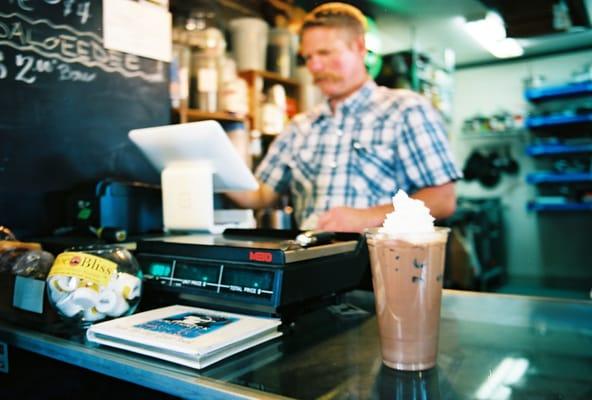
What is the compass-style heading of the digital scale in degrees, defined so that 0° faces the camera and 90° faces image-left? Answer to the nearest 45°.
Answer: approximately 45°

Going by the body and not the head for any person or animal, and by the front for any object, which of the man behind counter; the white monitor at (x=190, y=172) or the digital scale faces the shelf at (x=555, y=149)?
the white monitor

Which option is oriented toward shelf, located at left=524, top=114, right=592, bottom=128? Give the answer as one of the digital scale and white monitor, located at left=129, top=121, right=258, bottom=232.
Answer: the white monitor

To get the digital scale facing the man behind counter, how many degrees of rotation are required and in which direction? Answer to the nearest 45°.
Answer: approximately 135° to its right

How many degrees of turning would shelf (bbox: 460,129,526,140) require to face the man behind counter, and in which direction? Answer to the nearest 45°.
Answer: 0° — it already faces them

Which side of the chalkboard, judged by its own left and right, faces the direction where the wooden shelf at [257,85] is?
left

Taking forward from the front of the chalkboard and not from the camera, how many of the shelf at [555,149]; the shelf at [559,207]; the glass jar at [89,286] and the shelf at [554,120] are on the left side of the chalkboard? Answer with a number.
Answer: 3

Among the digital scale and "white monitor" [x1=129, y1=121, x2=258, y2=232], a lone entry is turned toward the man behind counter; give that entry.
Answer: the white monitor

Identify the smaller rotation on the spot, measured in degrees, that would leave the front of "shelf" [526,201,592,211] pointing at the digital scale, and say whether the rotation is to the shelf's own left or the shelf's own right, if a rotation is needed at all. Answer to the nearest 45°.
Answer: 0° — it already faces it
